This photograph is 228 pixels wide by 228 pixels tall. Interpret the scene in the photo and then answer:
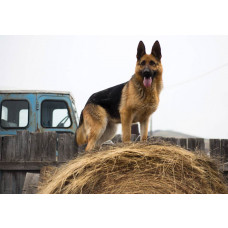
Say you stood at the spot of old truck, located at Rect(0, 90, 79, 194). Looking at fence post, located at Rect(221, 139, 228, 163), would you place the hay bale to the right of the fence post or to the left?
right

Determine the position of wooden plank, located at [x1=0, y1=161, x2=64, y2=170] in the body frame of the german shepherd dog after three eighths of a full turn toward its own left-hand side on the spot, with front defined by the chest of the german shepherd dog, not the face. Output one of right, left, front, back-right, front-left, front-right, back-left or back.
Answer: left

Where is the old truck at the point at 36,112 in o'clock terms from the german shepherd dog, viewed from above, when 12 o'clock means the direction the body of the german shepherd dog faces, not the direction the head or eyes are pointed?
The old truck is roughly at 6 o'clock from the german shepherd dog.

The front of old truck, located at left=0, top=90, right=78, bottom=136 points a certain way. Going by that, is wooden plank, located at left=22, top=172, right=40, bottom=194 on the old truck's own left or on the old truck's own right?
on the old truck's own right

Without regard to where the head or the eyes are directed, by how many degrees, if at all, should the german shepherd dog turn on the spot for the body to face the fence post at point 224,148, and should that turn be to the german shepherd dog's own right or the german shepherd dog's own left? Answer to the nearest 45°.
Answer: approximately 45° to the german shepherd dog's own left

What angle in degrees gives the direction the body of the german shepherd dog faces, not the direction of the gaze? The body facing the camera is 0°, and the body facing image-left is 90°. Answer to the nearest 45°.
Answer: approximately 315°
